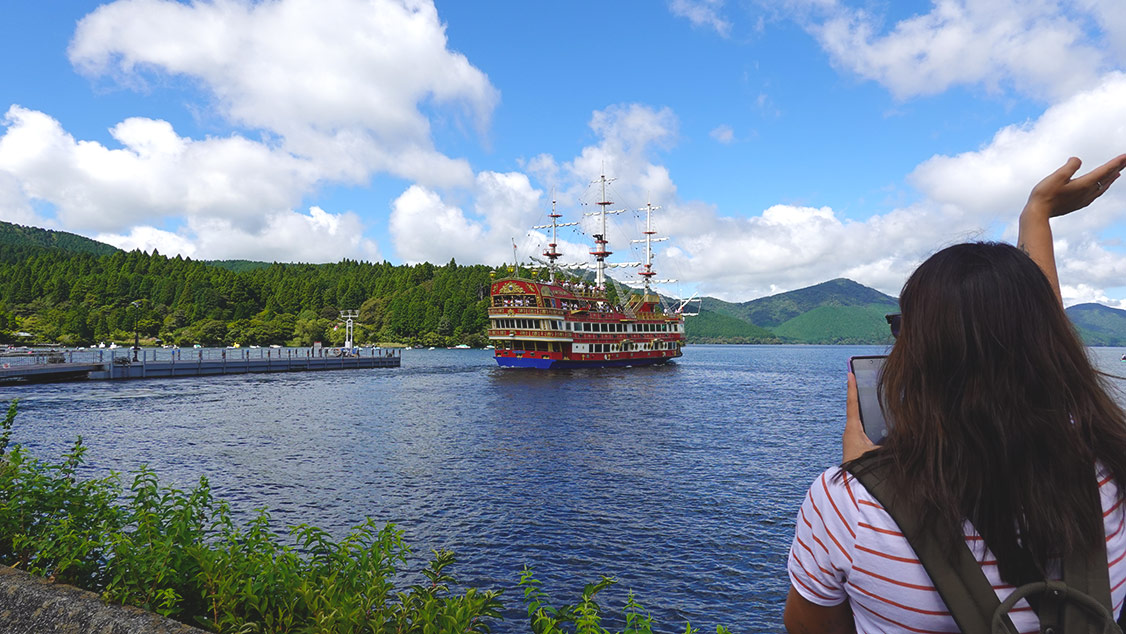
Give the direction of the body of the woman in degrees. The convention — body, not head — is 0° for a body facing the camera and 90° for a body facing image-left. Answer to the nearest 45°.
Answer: approximately 180°

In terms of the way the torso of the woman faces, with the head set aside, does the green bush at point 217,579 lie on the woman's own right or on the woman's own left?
on the woman's own left
